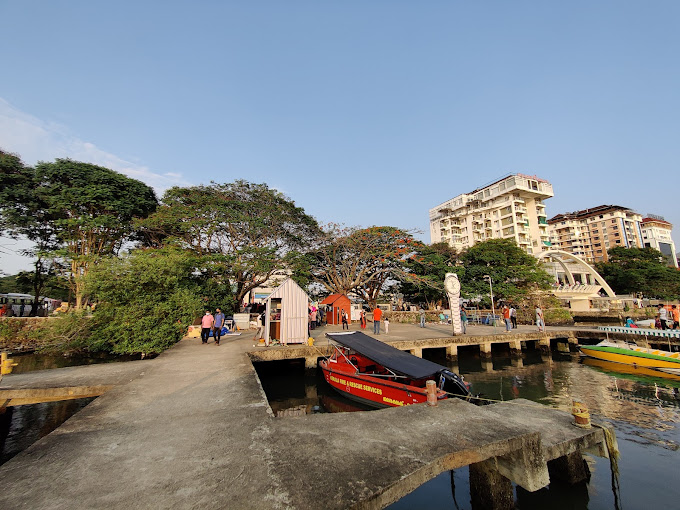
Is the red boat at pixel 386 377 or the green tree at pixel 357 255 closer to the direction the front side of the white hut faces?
the red boat

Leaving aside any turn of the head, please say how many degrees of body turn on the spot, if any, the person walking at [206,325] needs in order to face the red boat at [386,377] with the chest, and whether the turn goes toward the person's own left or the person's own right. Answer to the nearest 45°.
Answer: approximately 45° to the person's own left

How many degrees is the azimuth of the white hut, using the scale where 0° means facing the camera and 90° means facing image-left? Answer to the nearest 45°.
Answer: approximately 0°

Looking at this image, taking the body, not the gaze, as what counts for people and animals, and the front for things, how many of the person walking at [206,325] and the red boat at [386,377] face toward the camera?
1

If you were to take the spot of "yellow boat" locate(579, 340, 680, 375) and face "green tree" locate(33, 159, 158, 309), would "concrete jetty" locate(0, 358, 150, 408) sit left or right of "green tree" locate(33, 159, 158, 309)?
left

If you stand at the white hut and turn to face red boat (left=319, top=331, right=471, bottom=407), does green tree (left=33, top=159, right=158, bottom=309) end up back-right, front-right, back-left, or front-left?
back-right

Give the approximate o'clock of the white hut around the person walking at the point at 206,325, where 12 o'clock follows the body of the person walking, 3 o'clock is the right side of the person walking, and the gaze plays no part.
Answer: The white hut is roughly at 10 o'clock from the person walking.

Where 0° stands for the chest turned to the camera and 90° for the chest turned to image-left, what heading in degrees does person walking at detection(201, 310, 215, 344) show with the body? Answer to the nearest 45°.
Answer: approximately 0°

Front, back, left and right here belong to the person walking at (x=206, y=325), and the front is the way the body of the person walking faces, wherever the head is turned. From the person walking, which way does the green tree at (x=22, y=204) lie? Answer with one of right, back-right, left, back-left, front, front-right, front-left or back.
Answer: back-right

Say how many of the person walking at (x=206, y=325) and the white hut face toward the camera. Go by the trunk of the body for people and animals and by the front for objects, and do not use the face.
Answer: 2
